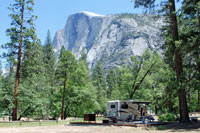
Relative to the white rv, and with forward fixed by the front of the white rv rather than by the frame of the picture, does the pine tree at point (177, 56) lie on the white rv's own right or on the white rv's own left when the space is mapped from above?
on the white rv's own right
